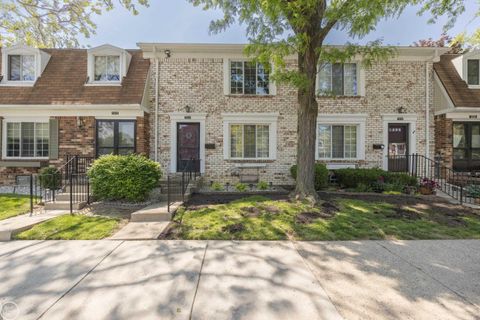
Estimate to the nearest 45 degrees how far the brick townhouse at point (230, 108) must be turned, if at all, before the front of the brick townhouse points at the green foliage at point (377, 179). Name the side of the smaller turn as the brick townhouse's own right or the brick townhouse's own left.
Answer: approximately 90° to the brick townhouse's own left

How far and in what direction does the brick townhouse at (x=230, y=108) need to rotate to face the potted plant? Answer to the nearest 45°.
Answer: approximately 90° to its left

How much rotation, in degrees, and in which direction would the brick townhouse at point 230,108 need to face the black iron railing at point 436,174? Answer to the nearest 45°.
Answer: approximately 90° to its left

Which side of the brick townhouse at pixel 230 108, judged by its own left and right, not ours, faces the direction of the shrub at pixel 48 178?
right

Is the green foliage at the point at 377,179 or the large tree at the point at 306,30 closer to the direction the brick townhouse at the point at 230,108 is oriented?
the large tree

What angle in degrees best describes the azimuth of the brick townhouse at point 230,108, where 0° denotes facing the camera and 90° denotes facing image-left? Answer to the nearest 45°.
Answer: approximately 0°
